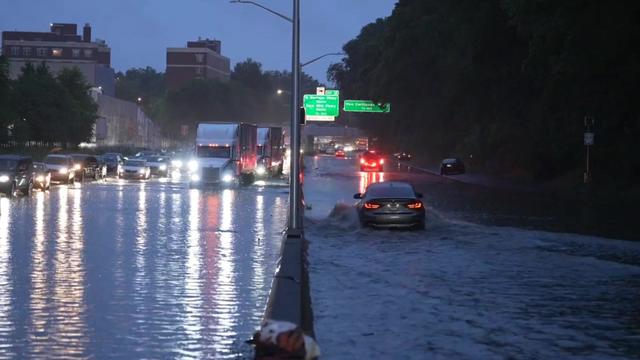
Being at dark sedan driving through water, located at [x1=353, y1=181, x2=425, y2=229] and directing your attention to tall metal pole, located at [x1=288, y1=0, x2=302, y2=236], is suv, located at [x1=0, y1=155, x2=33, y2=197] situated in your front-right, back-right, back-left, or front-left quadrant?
front-right

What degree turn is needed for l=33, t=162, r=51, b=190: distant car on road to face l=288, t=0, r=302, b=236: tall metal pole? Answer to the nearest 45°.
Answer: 0° — it already faces it

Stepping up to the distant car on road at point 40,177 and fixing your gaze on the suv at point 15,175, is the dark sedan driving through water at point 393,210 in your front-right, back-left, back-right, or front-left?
front-left

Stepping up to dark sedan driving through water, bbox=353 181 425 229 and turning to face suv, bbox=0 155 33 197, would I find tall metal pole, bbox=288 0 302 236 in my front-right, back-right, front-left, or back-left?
front-left

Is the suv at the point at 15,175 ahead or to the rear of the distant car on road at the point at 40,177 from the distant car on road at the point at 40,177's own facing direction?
ahead

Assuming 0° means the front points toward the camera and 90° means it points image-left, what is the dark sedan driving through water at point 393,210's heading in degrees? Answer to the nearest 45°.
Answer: approximately 180°

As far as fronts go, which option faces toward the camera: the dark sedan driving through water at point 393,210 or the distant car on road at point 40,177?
the distant car on road

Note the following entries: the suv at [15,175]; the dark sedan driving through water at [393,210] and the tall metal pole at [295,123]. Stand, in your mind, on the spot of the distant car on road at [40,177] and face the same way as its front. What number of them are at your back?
0

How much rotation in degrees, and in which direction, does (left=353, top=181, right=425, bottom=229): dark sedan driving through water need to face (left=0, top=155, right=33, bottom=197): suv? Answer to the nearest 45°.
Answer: approximately 45° to its left

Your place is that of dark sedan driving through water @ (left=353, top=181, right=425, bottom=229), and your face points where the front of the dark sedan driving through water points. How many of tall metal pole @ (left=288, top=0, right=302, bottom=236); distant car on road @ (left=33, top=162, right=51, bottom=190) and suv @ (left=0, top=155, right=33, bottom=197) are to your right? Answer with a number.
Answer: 0

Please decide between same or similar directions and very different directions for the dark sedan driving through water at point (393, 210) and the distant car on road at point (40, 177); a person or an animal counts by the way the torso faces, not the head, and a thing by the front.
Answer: very different directions

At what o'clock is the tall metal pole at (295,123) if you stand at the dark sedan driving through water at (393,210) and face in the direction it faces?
The tall metal pole is roughly at 8 o'clock from the dark sedan driving through water.

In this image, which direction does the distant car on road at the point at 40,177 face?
toward the camera

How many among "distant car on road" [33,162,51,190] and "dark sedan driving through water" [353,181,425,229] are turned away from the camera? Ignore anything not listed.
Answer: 1
